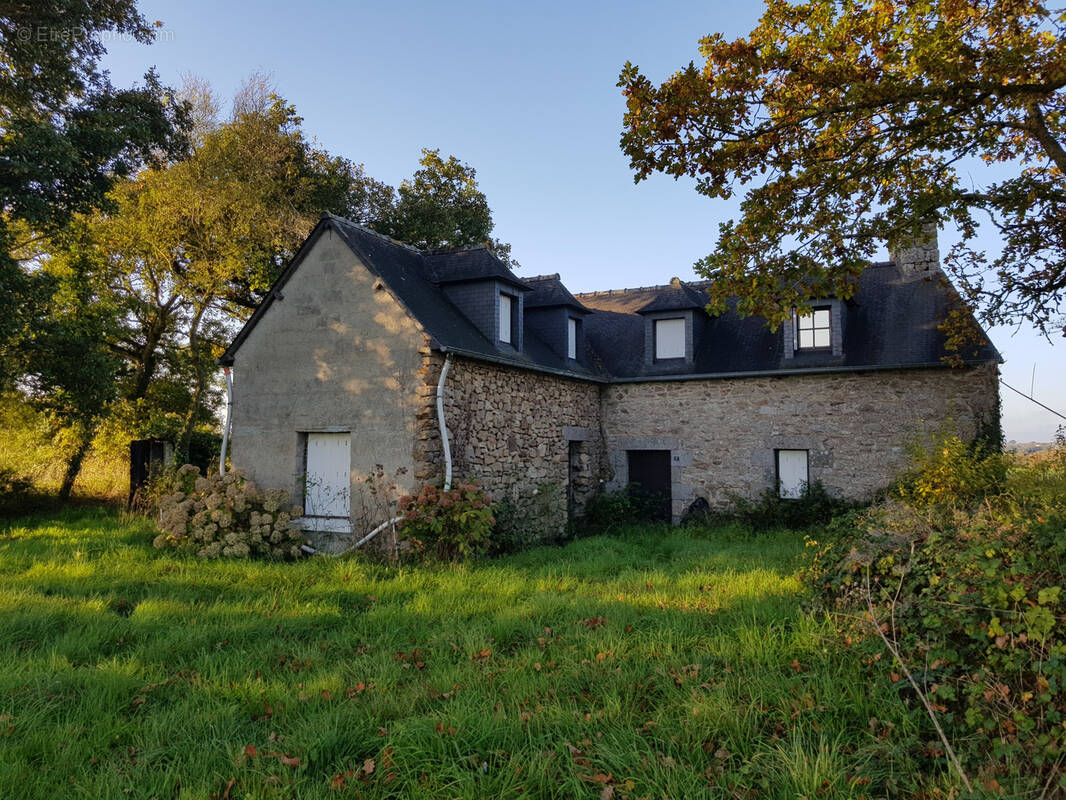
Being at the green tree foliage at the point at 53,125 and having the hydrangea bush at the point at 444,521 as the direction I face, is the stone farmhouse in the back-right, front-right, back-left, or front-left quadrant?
front-left

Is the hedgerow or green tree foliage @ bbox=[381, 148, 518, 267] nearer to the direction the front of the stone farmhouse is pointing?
the hedgerow

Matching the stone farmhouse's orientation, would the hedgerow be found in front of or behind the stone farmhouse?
in front

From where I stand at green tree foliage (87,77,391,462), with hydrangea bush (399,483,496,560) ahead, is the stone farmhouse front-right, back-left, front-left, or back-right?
front-left

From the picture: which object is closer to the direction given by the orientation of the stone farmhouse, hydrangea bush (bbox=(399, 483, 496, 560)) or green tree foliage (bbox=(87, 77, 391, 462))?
the hydrangea bush

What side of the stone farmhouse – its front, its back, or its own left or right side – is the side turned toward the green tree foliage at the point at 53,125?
right

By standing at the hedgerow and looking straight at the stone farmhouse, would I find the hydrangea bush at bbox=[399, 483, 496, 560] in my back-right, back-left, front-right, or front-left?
front-left

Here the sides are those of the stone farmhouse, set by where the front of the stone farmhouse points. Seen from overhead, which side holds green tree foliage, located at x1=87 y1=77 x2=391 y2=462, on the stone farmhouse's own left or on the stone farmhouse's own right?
on the stone farmhouse's own right

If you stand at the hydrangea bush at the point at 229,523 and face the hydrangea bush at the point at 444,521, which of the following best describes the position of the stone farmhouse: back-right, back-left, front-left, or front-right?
front-left

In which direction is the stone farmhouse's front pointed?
toward the camera

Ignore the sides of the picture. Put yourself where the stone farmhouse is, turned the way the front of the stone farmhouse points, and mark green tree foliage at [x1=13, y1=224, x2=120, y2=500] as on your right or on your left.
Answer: on your right

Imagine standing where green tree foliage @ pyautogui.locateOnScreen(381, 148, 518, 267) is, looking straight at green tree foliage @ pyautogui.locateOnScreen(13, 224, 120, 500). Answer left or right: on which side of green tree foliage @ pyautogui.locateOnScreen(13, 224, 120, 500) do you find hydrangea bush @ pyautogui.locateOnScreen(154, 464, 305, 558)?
left

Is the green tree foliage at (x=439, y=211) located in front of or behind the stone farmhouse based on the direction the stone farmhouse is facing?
behind

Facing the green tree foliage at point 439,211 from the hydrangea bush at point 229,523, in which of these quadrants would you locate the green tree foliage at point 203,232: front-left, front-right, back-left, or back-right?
front-left

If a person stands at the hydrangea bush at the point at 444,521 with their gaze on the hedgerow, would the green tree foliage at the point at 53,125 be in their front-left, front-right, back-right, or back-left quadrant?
back-right
